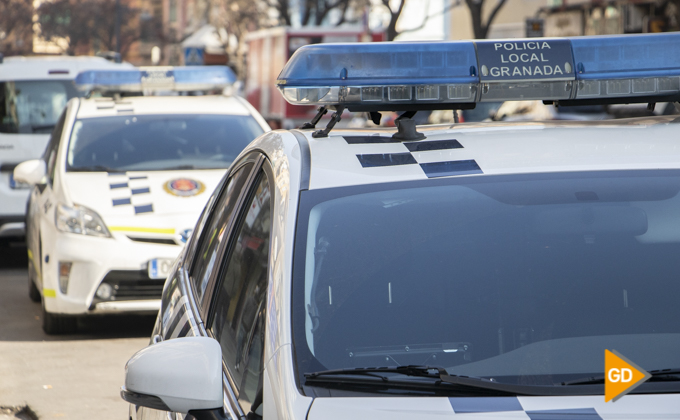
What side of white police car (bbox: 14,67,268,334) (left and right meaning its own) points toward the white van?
back

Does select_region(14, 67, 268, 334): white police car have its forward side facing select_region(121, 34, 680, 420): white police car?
yes

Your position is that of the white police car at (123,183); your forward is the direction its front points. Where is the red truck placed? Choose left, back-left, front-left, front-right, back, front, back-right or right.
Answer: back

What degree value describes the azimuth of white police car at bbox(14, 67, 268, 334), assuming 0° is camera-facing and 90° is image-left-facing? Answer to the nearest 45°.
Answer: approximately 0°

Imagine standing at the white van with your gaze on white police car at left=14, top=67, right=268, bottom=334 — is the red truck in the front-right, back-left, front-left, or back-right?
back-left
